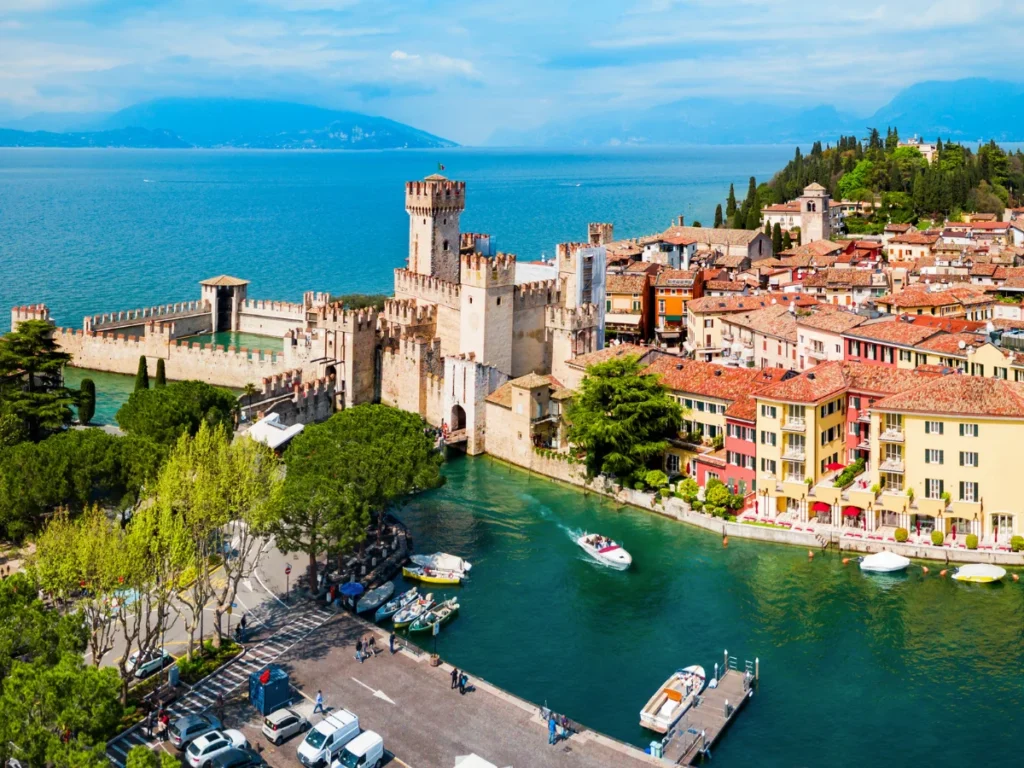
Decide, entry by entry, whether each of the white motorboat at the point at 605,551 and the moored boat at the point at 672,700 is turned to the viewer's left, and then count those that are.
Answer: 0

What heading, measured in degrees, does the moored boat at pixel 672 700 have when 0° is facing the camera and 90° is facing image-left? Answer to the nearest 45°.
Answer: approximately 225°

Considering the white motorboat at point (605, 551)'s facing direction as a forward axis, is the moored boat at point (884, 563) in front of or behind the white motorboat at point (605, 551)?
in front

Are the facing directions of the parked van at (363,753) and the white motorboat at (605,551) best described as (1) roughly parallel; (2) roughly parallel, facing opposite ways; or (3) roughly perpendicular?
roughly perpendicular

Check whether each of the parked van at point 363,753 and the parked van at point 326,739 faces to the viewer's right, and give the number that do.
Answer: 0

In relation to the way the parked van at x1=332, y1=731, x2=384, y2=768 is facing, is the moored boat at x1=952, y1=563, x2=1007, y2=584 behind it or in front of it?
behind

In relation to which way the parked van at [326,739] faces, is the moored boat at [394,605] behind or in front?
behind

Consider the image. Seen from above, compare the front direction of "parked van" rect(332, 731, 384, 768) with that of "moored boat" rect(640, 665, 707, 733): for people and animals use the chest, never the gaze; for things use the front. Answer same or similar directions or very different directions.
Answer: very different directions
